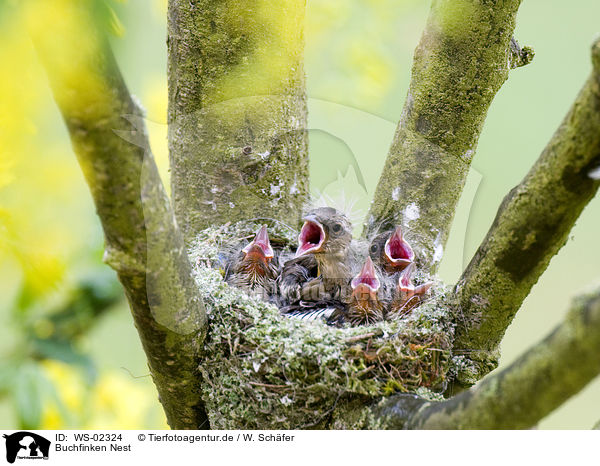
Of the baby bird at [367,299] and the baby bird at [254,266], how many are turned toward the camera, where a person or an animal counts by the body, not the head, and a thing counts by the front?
2

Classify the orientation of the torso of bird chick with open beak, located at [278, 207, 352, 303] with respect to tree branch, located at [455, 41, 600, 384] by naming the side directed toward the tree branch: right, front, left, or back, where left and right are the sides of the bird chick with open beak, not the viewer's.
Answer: left

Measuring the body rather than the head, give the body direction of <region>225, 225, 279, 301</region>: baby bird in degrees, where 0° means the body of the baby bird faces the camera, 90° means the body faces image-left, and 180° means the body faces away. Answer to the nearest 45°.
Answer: approximately 0°
